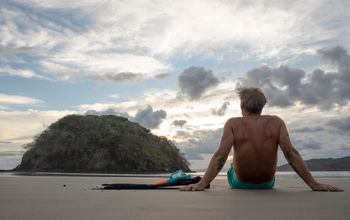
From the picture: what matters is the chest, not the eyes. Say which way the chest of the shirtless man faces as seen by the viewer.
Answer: away from the camera
